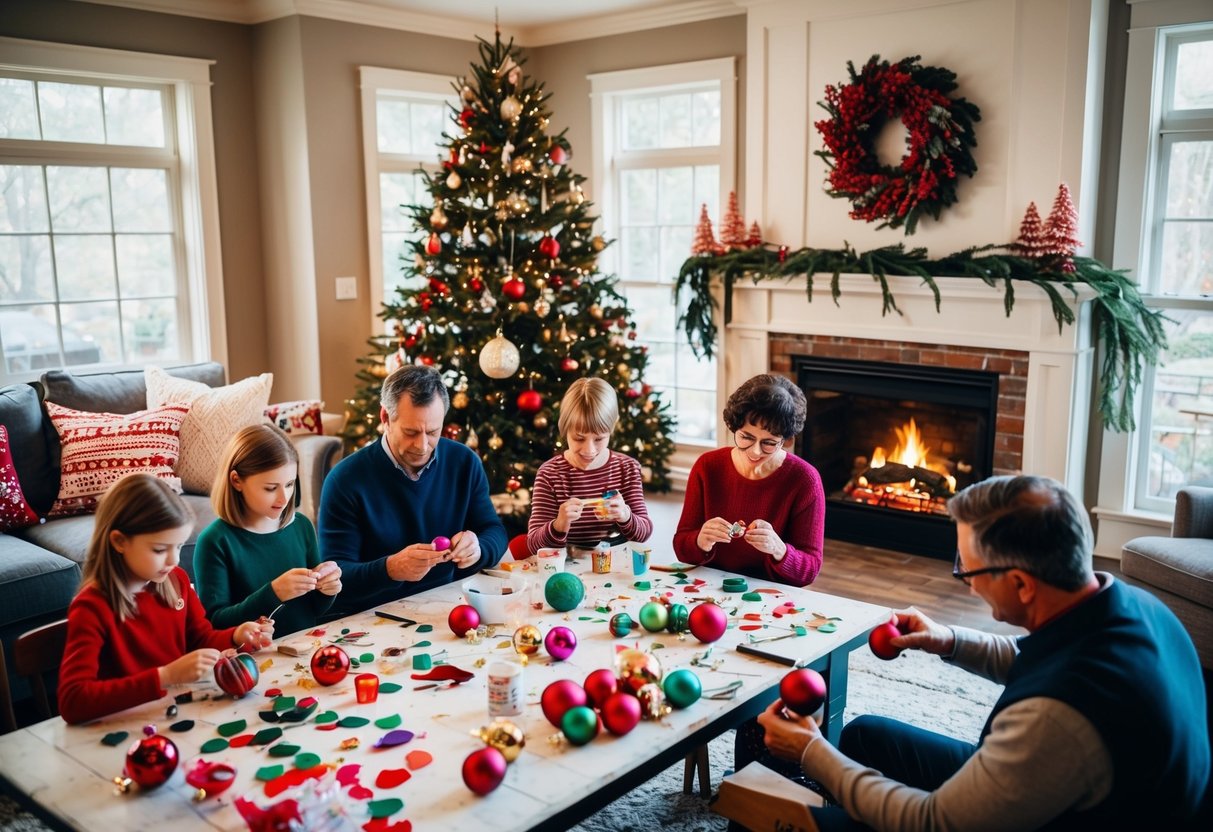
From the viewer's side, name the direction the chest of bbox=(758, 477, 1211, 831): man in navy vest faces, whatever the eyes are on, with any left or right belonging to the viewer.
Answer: facing away from the viewer and to the left of the viewer

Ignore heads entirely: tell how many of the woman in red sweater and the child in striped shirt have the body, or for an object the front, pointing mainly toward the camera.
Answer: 2

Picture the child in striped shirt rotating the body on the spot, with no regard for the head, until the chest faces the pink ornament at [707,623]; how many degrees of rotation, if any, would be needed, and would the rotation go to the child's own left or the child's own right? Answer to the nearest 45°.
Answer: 0° — they already face it

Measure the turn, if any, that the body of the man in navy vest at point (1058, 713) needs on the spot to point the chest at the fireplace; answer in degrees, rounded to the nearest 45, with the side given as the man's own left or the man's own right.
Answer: approximately 45° to the man's own right

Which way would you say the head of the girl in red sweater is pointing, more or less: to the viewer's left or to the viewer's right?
to the viewer's right

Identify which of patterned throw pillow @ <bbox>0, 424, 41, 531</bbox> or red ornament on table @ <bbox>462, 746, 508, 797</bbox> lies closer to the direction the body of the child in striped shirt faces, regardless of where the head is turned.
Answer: the red ornament on table

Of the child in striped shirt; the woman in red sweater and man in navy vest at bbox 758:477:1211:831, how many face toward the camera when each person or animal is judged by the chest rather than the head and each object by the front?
2

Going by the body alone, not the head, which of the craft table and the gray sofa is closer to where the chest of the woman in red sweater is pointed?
the craft table

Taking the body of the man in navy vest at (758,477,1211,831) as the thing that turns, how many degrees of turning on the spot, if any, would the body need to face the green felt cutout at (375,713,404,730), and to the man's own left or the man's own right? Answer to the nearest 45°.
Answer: approximately 45° to the man's own left

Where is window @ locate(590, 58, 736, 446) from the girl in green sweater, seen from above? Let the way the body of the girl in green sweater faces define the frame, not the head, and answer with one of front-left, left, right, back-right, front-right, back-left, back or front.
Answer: left

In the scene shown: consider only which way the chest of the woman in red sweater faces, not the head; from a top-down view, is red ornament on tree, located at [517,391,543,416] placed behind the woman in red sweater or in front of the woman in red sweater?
behind
